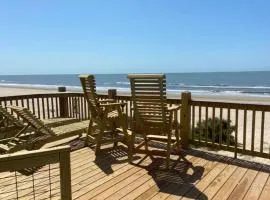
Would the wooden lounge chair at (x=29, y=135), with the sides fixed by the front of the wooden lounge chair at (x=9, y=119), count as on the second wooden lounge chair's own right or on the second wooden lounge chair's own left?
on the second wooden lounge chair's own right

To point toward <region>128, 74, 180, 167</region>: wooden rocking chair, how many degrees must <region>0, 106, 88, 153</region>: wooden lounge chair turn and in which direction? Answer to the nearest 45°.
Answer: approximately 45° to its right

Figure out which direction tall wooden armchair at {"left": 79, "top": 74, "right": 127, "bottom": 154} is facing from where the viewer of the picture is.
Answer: facing away from the viewer and to the right of the viewer

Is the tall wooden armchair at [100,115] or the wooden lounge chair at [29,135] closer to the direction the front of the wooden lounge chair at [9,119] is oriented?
the tall wooden armchair

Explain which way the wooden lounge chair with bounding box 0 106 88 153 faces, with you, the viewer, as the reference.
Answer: facing away from the viewer and to the right of the viewer

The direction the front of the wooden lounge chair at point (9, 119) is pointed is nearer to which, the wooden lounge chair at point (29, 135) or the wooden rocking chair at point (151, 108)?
the wooden rocking chair

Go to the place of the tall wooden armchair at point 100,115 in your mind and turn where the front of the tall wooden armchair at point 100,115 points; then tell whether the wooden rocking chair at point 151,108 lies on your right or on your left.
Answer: on your right

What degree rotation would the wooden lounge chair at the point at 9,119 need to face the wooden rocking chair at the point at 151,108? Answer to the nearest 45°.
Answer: approximately 45° to its right

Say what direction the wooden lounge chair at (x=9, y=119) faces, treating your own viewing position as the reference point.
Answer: facing to the right of the viewer
